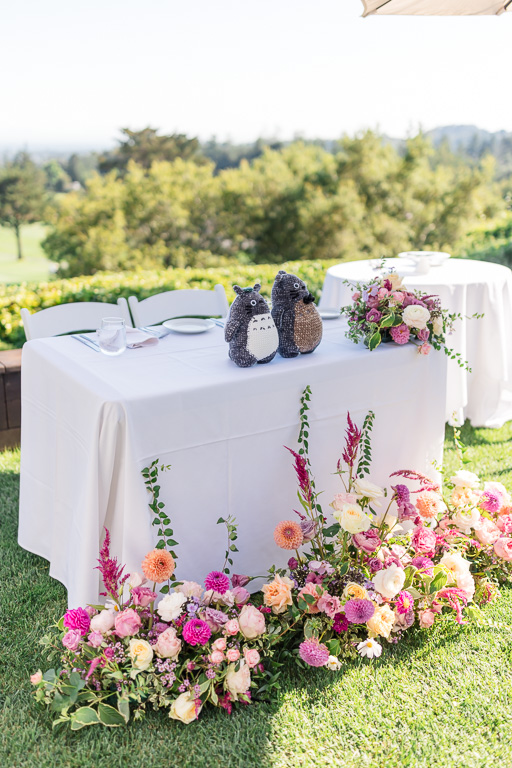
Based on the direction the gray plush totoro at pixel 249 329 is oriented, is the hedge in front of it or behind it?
behind

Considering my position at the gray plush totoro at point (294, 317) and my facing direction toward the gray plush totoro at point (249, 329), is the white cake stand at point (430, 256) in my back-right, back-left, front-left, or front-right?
back-right

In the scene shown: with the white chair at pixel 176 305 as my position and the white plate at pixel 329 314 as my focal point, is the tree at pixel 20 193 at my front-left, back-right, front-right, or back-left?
back-left

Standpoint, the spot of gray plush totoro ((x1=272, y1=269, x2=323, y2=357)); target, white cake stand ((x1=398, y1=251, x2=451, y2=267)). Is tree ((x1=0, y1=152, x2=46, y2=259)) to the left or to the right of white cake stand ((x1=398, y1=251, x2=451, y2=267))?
left

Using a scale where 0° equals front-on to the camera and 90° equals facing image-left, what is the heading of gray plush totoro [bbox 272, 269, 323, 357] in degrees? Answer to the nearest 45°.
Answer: approximately 315°

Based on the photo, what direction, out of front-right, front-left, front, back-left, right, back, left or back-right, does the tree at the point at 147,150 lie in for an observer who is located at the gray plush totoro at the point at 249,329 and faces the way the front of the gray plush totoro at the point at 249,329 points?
back-left

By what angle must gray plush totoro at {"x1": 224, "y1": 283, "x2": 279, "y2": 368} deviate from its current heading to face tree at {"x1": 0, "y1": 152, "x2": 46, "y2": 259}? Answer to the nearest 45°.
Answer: approximately 135° to its left

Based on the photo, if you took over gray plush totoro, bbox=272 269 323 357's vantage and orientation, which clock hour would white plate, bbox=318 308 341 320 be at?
The white plate is roughly at 8 o'clock from the gray plush totoro.

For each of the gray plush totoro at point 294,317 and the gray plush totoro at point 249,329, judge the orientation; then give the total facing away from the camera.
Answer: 0

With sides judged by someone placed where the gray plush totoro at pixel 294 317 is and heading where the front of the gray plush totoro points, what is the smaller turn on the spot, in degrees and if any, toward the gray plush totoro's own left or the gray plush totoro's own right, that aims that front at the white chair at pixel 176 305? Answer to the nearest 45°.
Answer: approximately 180°

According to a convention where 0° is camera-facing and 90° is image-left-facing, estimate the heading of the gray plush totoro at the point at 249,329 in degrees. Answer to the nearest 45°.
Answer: approximately 315°

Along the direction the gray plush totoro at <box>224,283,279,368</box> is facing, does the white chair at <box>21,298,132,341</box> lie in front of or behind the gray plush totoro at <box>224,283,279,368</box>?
behind
